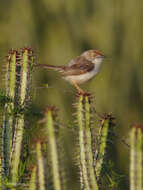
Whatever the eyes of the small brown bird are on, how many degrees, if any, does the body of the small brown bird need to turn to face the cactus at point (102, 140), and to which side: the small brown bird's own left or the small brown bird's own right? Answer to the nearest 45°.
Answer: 0° — it already faces it

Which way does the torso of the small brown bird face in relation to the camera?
to the viewer's right
